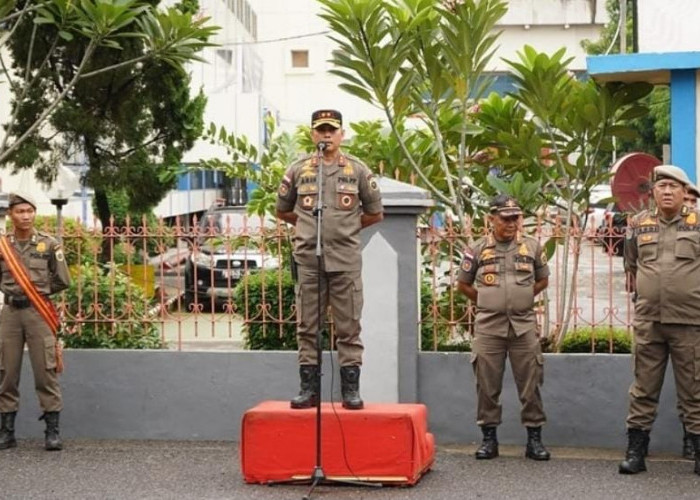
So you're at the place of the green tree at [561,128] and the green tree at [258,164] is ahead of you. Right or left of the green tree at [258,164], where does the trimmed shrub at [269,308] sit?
left

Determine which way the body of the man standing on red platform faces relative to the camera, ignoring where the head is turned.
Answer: toward the camera

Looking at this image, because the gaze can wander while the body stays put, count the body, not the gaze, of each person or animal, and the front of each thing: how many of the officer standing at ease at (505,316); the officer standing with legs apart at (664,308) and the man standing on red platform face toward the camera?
3

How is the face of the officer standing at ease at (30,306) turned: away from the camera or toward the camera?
toward the camera

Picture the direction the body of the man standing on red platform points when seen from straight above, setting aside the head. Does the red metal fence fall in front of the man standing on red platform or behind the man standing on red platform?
behind

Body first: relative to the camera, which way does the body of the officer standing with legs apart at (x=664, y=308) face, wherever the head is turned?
toward the camera

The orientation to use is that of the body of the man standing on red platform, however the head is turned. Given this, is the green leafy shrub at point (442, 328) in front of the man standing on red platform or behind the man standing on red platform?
behind

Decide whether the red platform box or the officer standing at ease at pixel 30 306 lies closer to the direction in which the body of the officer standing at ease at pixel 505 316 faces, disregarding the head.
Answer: the red platform box

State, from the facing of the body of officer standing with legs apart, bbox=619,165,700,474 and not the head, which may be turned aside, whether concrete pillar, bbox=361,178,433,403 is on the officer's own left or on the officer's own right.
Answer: on the officer's own right

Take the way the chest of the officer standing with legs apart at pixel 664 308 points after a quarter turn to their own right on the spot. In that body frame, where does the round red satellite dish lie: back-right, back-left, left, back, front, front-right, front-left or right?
right

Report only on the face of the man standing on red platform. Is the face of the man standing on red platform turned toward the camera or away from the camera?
toward the camera

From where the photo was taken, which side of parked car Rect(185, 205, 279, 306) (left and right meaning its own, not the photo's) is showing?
front
